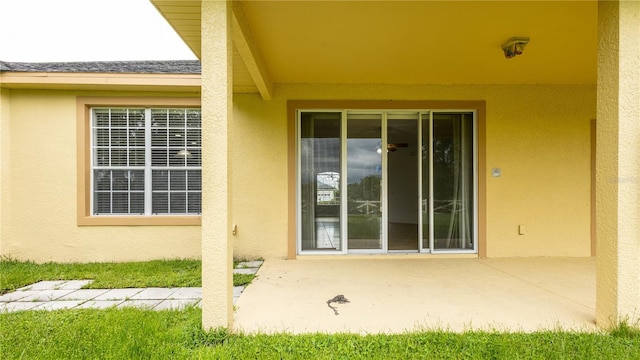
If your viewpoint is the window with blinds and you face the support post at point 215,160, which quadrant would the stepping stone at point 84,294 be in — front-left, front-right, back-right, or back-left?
front-right

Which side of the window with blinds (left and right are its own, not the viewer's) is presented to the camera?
front

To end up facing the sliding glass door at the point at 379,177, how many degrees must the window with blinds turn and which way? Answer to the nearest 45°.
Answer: approximately 45° to its left

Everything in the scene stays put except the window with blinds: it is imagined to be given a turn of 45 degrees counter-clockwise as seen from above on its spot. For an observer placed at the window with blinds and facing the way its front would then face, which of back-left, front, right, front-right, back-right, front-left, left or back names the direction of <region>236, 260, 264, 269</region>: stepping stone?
front

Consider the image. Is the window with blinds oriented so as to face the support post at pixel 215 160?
yes

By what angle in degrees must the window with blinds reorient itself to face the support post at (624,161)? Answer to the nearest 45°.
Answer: approximately 45° to its left

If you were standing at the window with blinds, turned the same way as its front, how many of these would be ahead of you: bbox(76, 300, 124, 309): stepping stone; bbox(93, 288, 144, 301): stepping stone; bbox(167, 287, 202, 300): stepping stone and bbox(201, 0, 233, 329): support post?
4

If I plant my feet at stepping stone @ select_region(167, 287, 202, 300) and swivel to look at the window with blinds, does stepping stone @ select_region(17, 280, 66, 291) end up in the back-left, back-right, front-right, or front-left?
front-left

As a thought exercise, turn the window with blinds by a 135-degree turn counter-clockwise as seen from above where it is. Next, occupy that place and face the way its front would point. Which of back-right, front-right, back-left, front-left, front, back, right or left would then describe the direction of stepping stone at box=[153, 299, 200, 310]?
back-right

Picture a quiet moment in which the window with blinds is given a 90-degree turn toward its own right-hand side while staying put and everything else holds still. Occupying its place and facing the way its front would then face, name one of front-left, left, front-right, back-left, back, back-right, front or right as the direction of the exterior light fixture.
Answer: back-left

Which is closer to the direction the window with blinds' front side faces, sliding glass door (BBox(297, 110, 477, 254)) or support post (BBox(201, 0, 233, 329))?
the support post

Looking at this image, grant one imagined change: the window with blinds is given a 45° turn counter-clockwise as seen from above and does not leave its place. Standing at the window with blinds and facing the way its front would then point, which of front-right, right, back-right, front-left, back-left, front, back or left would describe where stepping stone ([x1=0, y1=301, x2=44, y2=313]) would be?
right

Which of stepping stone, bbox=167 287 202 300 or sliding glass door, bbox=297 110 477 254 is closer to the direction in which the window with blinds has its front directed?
the stepping stone

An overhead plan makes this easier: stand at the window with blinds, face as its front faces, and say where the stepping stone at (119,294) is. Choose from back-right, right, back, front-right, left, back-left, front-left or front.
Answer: front

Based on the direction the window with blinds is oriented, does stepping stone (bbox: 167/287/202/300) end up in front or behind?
in front

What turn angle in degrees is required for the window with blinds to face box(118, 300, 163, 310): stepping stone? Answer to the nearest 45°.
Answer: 0° — it already faces it

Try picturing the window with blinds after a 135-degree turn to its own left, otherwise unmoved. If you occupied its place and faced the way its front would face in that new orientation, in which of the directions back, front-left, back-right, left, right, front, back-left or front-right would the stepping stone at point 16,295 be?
back
